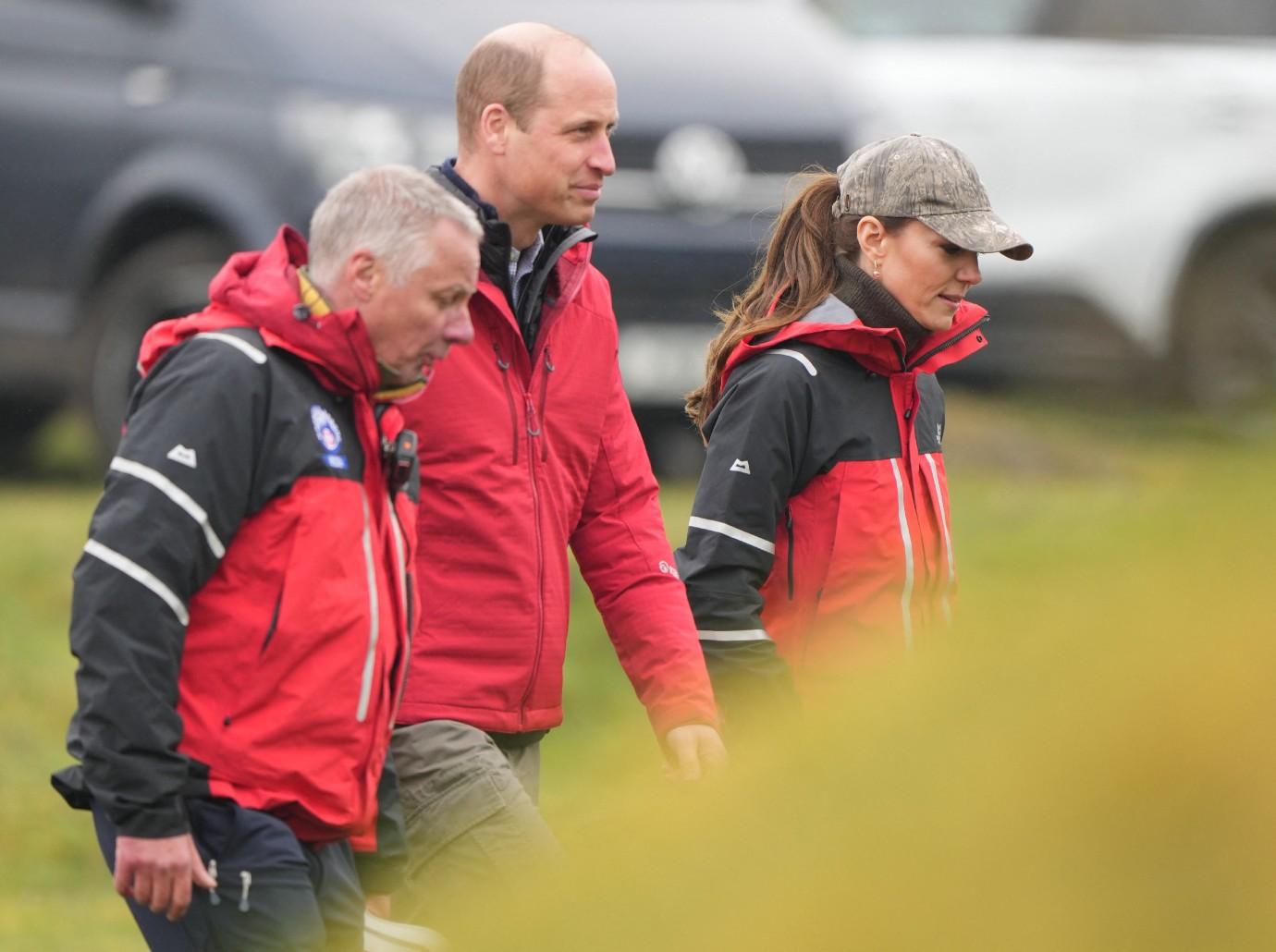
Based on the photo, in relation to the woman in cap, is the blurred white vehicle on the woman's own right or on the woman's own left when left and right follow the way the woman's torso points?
on the woman's own left

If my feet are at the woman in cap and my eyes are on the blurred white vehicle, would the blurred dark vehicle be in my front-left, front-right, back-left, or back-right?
front-left

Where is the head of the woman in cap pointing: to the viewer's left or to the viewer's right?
to the viewer's right

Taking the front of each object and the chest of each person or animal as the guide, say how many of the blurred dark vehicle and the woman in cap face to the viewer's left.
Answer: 0

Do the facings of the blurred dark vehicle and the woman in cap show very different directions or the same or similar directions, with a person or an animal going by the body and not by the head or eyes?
same or similar directions

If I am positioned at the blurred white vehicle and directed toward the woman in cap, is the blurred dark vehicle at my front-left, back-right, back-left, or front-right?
front-right

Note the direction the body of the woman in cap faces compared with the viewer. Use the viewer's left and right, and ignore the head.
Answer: facing the viewer and to the right of the viewer

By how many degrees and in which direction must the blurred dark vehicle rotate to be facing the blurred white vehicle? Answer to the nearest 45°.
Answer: approximately 45° to its left

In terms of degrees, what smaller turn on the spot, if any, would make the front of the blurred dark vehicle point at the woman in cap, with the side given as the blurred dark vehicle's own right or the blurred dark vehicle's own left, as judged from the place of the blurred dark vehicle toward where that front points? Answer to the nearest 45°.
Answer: approximately 45° to the blurred dark vehicle's own right

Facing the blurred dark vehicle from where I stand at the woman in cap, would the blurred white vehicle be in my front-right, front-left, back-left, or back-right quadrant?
front-right
